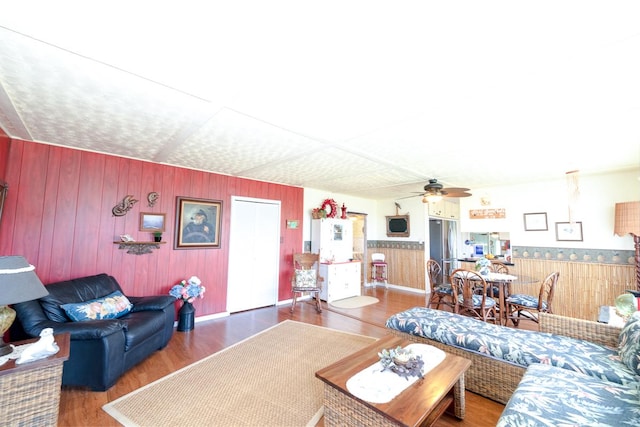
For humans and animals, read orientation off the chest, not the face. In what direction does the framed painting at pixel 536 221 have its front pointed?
toward the camera

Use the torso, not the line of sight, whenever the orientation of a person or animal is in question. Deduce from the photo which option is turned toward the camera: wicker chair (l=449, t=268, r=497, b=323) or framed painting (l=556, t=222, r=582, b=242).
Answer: the framed painting

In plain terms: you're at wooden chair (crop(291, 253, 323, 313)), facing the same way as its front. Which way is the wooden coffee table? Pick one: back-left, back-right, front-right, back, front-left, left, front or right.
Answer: front

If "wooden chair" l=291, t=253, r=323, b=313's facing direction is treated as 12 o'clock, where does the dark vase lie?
The dark vase is roughly at 2 o'clock from the wooden chair.

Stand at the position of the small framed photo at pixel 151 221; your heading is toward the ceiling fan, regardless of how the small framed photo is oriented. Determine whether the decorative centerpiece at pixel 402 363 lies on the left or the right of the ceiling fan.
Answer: right

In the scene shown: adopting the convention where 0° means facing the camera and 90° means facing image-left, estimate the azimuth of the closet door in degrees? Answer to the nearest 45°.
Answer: approximately 315°

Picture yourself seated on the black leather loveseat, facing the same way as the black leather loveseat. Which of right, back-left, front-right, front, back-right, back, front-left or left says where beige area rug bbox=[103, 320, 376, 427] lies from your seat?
front

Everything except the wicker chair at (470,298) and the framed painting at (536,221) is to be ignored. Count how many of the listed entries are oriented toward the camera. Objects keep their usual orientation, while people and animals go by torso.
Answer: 1

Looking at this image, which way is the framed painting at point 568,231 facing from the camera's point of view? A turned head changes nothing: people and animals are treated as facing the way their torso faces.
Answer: toward the camera

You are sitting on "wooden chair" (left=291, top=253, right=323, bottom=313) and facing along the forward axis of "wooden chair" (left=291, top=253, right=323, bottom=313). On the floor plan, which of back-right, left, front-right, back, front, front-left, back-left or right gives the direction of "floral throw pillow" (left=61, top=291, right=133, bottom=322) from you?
front-right
